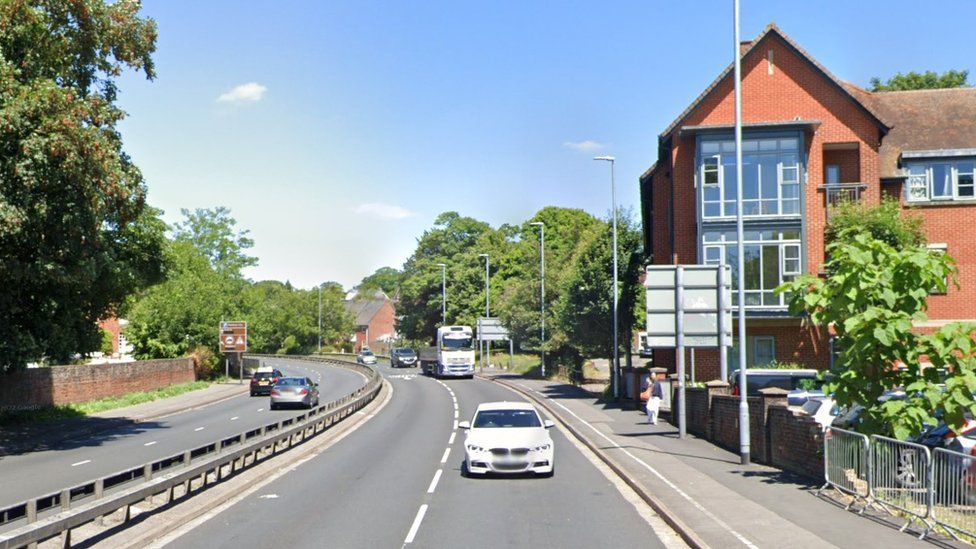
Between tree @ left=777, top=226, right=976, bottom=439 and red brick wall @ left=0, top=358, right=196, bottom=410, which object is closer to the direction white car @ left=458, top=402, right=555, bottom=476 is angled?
the tree

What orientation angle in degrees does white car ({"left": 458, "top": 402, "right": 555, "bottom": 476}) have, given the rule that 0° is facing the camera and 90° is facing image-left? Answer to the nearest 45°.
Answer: approximately 0°

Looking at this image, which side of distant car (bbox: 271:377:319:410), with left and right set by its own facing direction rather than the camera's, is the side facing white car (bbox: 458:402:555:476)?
back

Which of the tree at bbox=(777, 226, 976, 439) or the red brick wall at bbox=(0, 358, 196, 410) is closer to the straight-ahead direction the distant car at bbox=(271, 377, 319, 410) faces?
the red brick wall

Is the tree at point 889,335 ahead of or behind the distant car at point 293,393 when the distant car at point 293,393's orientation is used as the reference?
behind

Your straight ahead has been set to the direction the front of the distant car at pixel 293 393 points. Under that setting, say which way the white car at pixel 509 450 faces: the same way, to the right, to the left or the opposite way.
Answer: the opposite way

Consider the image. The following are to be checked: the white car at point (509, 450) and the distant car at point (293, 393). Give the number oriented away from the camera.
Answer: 1

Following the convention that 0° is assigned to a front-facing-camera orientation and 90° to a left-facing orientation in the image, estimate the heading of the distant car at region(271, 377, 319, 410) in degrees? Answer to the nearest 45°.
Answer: approximately 180°
